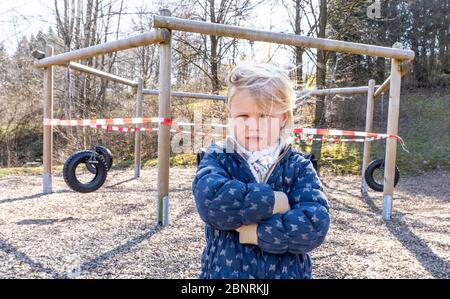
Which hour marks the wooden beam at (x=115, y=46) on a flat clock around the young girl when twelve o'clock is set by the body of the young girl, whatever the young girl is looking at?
The wooden beam is roughly at 5 o'clock from the young girl.

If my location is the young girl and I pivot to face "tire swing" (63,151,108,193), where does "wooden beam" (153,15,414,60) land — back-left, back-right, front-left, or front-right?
front-right

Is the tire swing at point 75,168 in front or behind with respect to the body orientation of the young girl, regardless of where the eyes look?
behind

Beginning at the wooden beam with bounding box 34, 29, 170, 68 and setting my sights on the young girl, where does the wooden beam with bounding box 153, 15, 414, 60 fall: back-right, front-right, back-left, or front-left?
front-left

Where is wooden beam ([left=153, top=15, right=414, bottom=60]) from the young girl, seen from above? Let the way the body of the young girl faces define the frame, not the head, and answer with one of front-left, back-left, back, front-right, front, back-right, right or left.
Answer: back

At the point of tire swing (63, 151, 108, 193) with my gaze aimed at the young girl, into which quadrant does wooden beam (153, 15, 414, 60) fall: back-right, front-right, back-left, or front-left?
front-left

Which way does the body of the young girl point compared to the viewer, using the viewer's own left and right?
facing the viewer
